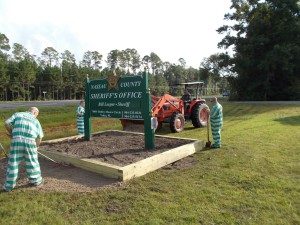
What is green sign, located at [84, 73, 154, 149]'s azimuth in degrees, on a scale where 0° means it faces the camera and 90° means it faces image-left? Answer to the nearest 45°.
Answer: approximately 45°

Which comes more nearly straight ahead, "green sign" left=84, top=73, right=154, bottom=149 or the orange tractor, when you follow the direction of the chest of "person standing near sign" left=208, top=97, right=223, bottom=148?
the green sign

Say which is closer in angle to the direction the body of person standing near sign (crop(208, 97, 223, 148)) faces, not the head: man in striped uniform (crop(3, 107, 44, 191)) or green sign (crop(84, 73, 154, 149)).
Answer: the green sign

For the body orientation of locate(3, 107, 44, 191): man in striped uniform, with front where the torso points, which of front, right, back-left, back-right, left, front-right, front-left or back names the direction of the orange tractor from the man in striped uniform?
front-right

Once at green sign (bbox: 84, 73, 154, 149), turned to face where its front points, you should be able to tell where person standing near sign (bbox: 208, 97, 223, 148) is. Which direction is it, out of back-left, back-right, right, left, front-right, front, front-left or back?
back-left

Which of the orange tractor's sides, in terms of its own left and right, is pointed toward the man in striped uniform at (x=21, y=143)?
front

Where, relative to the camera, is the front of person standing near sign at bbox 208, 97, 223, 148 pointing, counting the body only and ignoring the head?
to the viewer's left

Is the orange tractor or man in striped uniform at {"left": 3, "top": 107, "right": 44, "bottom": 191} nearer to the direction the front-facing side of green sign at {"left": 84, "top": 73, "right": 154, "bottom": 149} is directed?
the man in striped uniform

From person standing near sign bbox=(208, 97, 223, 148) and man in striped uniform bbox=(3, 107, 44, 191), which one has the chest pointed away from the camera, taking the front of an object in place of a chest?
the man in striped uniform

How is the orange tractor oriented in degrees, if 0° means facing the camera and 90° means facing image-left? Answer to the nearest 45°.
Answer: approximately 45°

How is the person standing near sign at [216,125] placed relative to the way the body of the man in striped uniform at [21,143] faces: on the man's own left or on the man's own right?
on the man's own right

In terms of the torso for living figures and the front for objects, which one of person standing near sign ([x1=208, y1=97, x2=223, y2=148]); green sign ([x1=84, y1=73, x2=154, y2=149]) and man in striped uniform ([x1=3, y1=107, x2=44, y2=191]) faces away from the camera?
the man in striped uniform
